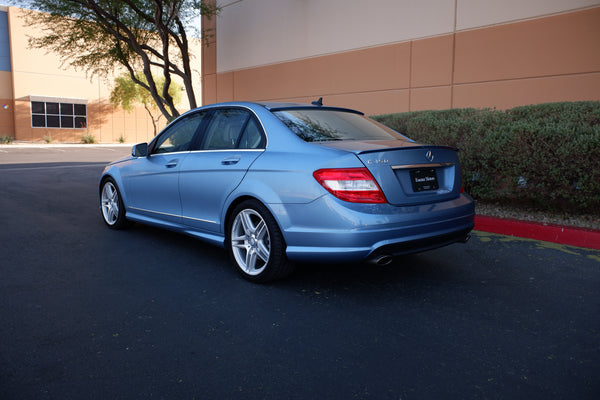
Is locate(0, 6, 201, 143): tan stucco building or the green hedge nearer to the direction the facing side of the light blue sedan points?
the tan stucco building

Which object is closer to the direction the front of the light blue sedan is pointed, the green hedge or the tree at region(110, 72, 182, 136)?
the tree

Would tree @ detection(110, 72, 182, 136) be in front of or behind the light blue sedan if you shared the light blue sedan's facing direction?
in front

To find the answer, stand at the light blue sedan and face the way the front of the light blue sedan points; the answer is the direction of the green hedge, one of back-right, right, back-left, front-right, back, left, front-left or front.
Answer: right

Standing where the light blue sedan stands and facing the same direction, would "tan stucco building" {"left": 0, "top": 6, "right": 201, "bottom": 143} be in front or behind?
in front

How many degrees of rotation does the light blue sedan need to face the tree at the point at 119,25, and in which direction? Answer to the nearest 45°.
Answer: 0° — it already faces it

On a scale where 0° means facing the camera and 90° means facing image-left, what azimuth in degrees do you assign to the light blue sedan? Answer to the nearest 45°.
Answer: approximately 135°
